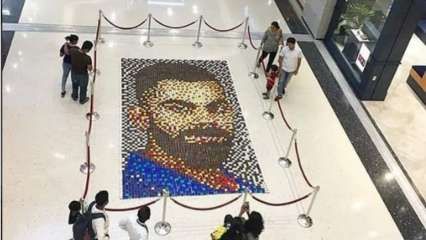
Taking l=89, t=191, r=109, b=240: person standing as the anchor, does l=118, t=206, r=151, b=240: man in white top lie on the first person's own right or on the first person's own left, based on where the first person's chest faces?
on the first person's own right

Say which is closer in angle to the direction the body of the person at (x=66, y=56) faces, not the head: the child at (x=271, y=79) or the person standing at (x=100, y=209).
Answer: the child

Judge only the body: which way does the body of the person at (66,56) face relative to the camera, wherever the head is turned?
to the viewer's right

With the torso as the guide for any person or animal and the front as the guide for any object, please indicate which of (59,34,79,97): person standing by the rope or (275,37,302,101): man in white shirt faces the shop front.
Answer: the person standing by the rope

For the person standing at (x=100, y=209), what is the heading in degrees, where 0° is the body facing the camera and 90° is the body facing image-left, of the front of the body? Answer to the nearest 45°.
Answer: approximately 180°

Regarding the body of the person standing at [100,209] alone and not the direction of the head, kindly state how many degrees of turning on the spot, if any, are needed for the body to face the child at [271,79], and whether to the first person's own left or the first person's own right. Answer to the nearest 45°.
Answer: approximately 45° to the first person's own right
